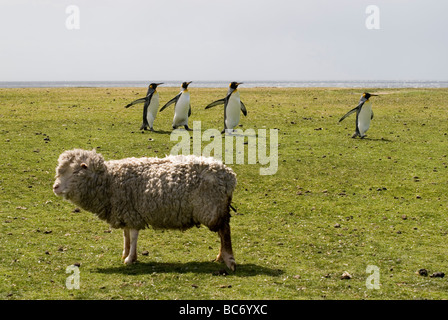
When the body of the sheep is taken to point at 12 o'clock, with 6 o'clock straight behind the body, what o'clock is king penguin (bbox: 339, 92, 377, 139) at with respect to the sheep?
The king penguin is roughly at 4 o'clock from the sheep.

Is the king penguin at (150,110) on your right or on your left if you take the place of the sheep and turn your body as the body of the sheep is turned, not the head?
on your right

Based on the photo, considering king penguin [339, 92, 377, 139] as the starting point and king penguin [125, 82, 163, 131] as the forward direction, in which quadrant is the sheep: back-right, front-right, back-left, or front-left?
front-left

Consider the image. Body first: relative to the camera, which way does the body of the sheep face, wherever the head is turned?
to the viewer's left

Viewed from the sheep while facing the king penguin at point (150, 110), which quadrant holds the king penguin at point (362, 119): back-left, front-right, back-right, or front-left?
front-right

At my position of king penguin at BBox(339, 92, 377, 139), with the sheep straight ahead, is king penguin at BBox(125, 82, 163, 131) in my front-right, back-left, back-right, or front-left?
front-right
